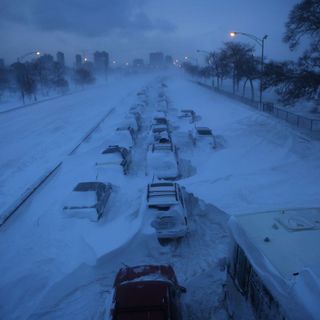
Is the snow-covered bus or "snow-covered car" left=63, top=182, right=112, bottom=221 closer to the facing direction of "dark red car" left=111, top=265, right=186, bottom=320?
the snow-covered car

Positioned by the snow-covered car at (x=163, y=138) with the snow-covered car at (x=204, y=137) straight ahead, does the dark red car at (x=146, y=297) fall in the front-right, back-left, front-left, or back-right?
back-right

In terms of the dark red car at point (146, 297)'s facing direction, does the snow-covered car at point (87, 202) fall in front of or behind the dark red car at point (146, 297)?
in front

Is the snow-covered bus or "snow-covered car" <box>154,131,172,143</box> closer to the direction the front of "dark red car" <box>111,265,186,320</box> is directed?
the snow-covered car

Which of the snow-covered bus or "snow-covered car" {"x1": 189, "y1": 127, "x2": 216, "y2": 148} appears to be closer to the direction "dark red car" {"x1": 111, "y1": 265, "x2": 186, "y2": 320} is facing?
the snow-covered car

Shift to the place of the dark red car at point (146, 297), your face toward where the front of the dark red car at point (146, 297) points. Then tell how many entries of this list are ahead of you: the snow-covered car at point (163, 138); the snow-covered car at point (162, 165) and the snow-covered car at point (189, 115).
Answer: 3

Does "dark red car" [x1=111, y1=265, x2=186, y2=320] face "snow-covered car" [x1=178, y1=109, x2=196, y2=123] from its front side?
yes

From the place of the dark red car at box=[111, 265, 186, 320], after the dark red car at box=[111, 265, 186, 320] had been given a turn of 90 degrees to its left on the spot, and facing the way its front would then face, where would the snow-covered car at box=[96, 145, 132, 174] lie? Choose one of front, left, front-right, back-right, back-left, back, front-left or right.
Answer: right

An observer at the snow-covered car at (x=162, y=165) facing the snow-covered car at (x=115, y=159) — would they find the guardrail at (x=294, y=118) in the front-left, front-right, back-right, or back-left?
back-right

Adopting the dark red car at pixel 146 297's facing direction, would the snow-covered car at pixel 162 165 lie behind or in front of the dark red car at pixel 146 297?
in front

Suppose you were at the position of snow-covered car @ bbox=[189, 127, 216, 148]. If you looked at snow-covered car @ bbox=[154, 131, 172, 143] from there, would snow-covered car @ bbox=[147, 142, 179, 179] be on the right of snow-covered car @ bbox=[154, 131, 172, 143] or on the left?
left

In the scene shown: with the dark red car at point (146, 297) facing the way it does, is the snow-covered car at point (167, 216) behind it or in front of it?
in front

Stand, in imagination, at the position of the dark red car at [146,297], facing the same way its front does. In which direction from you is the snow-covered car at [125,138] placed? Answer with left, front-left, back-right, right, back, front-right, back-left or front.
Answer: front

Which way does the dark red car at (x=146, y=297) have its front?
away from the camera

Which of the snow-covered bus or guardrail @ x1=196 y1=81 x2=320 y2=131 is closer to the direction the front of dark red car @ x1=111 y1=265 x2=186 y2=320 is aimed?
the guardrail

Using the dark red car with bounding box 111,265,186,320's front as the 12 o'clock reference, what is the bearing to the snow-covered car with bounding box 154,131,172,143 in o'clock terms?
the snow-covered car with bounding box 154,131,172,143 is roughly at 12 o'clock from the dark red car with bounding box 111,265,186,320.
